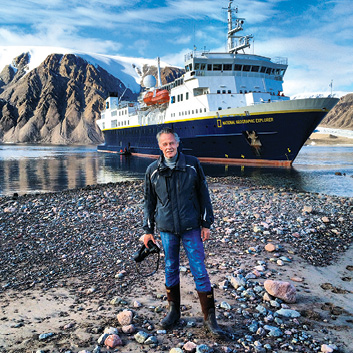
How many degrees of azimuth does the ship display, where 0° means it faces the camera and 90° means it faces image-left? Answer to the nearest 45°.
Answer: approximately 315°

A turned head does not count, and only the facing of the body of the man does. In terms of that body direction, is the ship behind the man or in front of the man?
behind

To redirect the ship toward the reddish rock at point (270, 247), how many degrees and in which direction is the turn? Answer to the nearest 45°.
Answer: approximately 45° to its right

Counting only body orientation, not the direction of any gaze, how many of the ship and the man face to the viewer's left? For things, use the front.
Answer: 0

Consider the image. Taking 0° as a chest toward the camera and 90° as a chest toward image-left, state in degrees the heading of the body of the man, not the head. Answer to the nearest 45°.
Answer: approximately 0°

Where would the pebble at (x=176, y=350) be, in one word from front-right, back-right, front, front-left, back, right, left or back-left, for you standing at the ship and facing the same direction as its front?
front-right

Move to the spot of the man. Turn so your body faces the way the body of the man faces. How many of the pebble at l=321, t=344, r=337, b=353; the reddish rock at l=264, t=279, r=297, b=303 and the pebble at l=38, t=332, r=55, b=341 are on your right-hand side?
1
